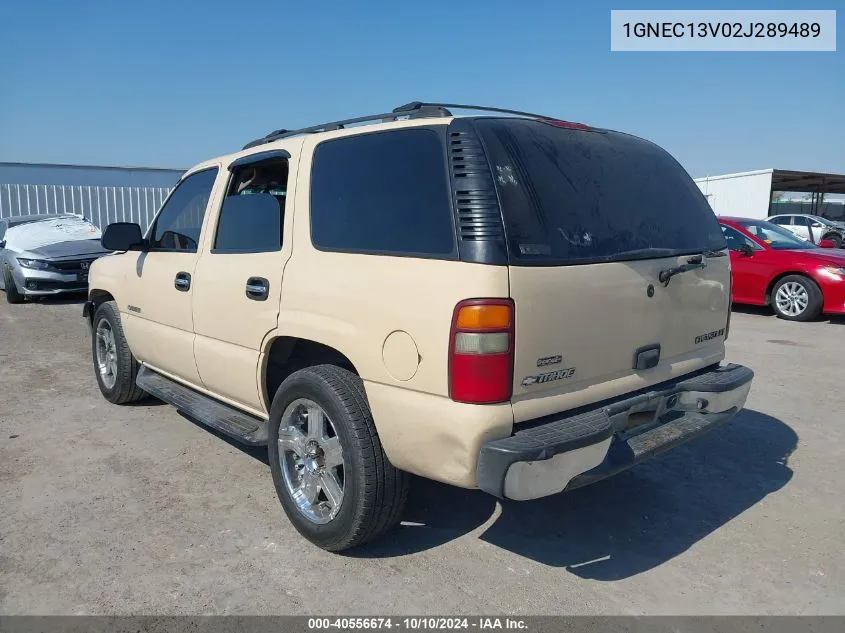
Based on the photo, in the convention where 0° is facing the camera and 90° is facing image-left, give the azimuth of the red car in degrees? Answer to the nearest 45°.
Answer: approximately 315°

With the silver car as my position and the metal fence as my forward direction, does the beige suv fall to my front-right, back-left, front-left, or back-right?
back-right

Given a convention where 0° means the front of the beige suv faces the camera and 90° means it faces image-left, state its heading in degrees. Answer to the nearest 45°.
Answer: approximately 135°

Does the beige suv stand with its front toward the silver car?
yes

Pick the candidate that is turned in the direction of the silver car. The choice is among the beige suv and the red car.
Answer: the beige suv

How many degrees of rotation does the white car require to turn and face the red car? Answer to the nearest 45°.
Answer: approximately 45° to its right

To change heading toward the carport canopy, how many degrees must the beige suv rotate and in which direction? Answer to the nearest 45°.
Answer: approximately 90° to its right

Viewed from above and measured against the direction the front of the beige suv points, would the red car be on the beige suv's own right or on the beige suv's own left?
on the beige suv's own right

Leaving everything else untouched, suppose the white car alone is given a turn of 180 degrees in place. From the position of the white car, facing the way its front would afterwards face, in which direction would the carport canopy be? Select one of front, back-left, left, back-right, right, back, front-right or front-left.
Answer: front-right

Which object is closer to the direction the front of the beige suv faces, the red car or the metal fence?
the metal fence

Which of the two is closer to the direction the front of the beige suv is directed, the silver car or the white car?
the silver car
